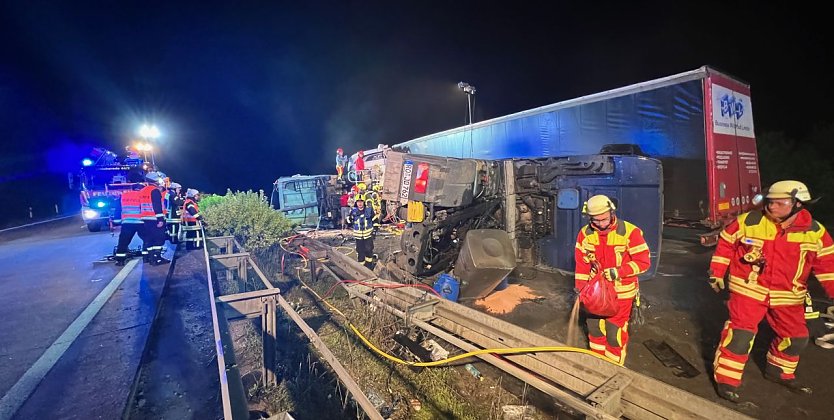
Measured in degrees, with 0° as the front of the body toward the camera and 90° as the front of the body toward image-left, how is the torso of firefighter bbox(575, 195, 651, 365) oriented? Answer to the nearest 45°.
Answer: approximately 45°

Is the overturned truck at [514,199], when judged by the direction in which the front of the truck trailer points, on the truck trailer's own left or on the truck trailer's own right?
on the truck trailer's own left

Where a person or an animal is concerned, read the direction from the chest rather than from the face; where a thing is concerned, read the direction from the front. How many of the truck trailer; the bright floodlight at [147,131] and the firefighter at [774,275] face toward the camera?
2

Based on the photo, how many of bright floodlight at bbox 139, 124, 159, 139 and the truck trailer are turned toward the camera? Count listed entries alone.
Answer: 1

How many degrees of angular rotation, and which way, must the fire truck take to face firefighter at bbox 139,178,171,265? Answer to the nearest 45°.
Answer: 0° — it already faces them

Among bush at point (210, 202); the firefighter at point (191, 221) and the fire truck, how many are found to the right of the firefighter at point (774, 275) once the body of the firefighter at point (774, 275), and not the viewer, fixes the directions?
3

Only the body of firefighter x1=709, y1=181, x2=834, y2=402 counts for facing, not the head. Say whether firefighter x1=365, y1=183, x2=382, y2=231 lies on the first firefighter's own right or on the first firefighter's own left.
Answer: on the first firefighter's own right

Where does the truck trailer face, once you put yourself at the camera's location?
facing away from the viewer and to the left of the viewer

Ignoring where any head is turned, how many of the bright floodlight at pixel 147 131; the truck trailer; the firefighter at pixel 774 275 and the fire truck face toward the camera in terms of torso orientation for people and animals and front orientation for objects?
3
